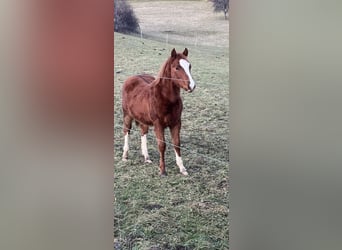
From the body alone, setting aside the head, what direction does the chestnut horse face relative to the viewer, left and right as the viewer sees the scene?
facing the viewer and to the right of the viewer
